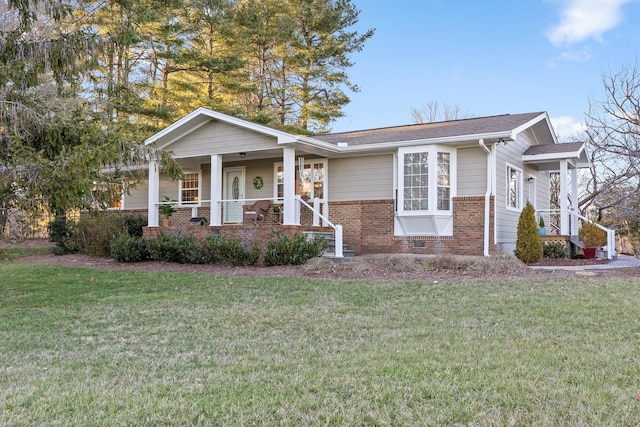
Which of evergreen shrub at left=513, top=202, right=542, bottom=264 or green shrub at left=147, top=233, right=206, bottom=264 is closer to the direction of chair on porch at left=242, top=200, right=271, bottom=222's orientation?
the green shrub

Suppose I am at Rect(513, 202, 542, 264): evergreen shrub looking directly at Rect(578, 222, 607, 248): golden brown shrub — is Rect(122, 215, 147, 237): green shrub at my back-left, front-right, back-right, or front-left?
back-left

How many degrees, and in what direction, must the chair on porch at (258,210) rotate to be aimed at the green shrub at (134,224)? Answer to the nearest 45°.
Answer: approximately 90° to its right

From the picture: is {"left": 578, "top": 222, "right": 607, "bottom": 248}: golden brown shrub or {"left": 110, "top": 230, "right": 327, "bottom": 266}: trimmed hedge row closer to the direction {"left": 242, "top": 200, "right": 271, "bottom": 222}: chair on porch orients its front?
the trimmed hedge row

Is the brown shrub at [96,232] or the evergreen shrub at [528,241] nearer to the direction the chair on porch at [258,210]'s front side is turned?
the brown shrub

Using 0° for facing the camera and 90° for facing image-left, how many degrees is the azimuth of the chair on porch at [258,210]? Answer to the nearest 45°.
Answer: approximately 45°

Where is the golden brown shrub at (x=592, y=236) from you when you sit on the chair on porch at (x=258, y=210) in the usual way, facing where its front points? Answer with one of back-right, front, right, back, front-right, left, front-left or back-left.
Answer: back-left

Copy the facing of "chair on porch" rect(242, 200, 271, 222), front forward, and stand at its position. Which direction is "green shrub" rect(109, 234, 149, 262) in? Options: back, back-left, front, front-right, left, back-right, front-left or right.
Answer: front-right

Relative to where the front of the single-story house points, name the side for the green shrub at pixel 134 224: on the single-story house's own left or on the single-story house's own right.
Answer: on the single-story house's own right

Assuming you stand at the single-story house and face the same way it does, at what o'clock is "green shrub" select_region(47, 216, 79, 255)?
The green shrub is roughly at 2 o'clock from the single-story house.

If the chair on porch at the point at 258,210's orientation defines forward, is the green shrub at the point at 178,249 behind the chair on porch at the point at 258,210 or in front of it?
in front

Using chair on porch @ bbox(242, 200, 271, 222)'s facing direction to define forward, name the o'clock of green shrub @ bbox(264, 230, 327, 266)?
The green shrub is roughly at 10 o'clock from the chair on porch.

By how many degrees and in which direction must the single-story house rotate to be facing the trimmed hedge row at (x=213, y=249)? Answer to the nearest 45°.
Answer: approximately 45° to its right

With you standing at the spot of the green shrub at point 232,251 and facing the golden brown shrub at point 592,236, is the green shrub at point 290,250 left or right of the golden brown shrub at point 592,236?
right

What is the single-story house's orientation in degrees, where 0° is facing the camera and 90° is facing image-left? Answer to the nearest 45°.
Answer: approximately 45°

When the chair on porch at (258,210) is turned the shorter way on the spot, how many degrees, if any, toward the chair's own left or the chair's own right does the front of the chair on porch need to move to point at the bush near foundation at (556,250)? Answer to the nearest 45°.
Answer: approximately 135° to the chair's own left
